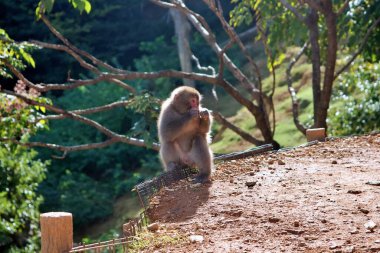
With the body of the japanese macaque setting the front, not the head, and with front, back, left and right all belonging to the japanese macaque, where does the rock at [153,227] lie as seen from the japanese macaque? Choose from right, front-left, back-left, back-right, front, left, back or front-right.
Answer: front-right

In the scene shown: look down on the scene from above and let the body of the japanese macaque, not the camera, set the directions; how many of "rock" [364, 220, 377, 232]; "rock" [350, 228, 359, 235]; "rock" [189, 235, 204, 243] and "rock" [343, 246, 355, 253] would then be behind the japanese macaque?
0

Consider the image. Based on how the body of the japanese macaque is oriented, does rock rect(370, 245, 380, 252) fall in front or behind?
in front

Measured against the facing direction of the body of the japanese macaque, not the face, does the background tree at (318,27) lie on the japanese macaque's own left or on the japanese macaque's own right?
on the japanese macaque's own left

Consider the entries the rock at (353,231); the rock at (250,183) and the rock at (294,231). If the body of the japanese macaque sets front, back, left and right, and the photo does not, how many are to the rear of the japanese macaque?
0

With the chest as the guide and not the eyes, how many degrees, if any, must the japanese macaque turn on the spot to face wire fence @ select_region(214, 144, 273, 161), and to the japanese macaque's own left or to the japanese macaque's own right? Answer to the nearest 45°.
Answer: approximately 90° to the japanese macaque's own left

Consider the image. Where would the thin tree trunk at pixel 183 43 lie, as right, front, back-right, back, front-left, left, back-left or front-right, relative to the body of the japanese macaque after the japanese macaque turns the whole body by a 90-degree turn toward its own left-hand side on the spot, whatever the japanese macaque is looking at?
front-left

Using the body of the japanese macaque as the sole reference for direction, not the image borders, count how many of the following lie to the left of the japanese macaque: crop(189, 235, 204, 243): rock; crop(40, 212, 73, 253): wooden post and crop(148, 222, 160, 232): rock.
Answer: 0

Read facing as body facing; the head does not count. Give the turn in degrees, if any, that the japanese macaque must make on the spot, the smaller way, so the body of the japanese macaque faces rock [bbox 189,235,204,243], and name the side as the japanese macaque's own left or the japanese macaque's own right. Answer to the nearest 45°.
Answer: approximately 45° to the japanese macaque's own right

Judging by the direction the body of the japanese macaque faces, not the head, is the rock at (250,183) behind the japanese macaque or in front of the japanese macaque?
in front
